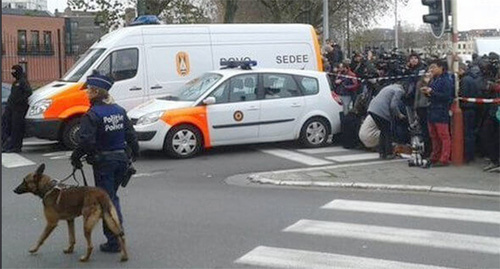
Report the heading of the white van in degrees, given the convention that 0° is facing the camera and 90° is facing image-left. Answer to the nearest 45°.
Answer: approximately 45°

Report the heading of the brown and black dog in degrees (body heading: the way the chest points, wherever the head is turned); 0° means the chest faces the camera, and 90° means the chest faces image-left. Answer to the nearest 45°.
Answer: approximately 90°

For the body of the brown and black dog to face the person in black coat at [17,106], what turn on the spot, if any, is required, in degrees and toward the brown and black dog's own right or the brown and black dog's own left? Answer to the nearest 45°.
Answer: approximately 90° to the brown and black dog's own right

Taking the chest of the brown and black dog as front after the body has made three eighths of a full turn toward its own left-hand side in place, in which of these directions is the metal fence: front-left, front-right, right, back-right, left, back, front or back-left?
back-left

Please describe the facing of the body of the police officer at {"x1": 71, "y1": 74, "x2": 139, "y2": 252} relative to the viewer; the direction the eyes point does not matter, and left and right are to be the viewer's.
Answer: facing away from the viewer and to the left of the viewer

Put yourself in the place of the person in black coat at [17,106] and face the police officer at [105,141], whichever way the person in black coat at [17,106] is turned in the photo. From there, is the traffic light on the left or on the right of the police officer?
left

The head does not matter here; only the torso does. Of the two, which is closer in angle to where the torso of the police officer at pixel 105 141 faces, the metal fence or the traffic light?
the metal fence

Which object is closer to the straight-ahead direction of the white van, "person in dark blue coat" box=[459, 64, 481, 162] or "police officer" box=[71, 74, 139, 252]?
the police officer
